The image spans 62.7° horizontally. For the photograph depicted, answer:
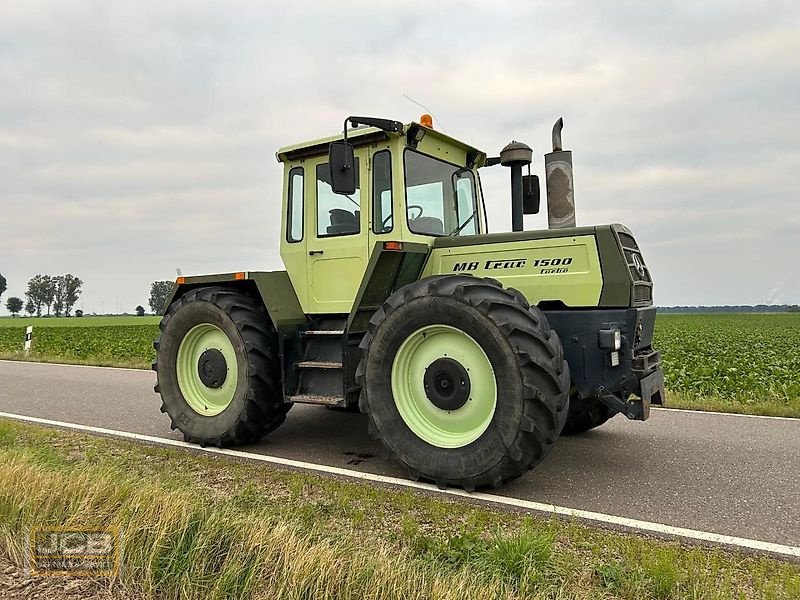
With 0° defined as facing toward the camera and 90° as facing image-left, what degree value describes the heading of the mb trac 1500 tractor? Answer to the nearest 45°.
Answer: approximately 315°
